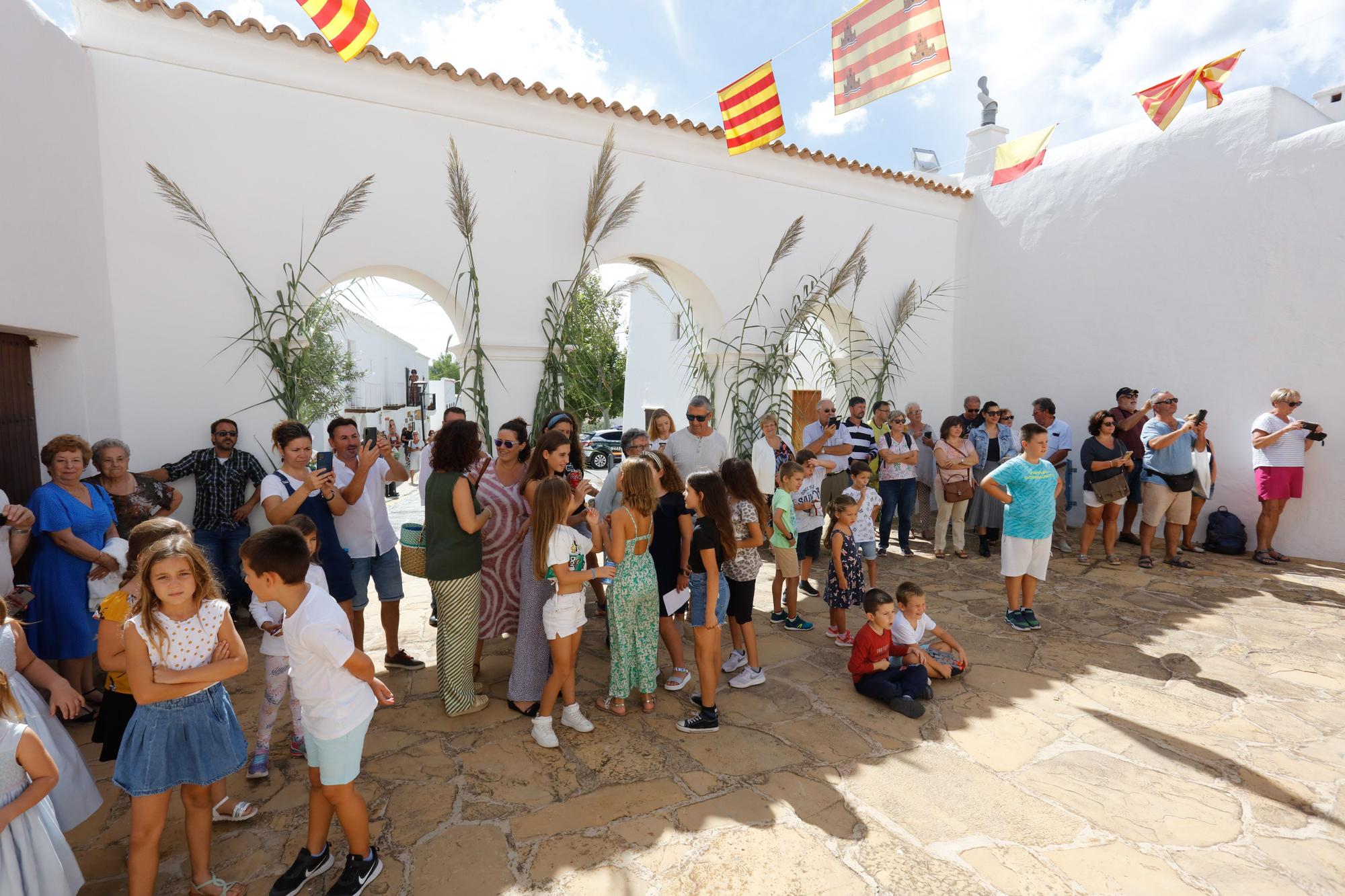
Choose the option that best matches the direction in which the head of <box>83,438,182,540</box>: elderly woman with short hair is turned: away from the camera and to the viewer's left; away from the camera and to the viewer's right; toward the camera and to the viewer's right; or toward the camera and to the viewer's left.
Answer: toward the camera and to the viewer's right

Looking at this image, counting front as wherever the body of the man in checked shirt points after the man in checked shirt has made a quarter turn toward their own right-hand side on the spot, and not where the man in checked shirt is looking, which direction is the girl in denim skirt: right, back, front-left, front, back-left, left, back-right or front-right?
left

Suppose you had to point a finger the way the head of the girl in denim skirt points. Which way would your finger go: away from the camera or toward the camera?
toward the camera

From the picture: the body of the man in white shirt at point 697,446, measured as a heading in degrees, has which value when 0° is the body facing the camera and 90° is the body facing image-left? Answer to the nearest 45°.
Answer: approximately 0°

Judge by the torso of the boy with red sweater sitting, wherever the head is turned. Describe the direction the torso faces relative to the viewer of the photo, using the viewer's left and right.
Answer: facing the viewer and to the right of the viewer

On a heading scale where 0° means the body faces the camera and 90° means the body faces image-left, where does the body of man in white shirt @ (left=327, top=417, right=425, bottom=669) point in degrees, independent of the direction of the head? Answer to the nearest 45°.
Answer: approximately 315°

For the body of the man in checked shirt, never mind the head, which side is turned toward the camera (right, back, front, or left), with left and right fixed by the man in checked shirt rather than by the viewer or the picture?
front

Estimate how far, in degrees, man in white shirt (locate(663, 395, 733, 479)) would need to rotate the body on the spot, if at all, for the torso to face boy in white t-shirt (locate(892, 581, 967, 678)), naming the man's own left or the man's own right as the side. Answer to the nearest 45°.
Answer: approximately 45° to the man's own left

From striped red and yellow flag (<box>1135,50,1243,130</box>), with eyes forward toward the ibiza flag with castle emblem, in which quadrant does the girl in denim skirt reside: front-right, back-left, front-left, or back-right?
front-left

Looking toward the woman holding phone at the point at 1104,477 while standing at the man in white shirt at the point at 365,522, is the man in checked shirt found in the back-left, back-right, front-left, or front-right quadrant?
back-left

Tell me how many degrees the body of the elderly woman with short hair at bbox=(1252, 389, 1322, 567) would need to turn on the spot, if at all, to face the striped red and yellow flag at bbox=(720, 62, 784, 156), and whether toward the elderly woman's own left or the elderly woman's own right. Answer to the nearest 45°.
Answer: approximately 90° to the elderly woman's own right

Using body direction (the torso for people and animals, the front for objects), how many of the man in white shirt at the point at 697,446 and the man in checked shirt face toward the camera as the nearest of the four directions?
2

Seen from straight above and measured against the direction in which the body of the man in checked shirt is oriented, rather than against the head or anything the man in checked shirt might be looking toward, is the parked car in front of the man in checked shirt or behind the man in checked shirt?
behind
